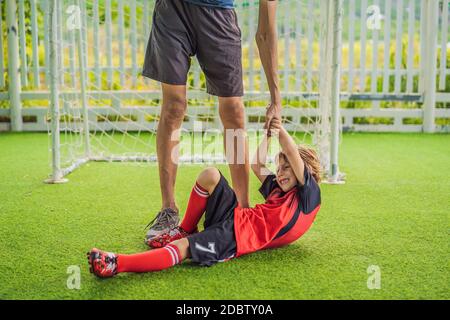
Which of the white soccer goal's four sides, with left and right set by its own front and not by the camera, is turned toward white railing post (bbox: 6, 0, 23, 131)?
right

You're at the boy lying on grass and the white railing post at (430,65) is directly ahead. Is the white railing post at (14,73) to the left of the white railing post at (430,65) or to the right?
left

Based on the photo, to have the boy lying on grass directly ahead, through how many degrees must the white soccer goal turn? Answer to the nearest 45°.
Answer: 0° — it already faces them

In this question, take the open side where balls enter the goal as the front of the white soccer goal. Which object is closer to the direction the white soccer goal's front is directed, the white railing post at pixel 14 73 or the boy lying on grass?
the boy lying on grass

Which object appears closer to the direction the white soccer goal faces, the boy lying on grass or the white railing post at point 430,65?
the boy lying on grass

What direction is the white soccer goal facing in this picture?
toward the camera

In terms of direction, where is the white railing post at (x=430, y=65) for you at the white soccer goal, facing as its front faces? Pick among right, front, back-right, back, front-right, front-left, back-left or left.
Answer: left
